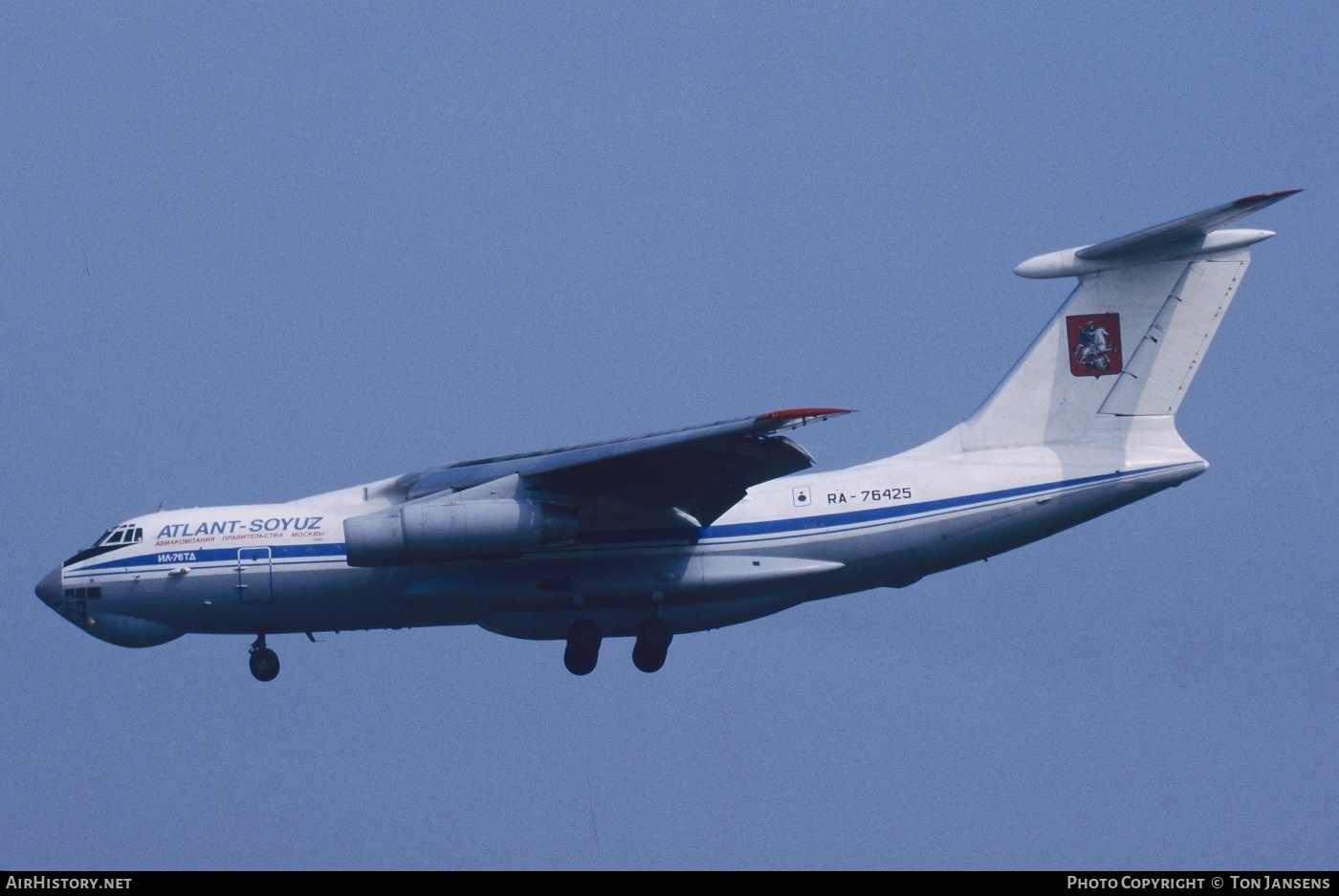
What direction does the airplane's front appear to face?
to the viewer's left
